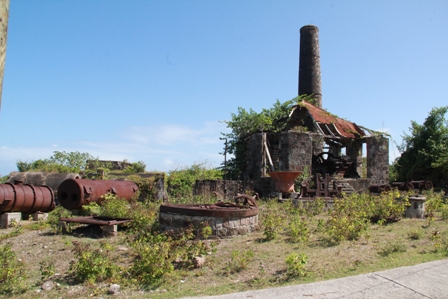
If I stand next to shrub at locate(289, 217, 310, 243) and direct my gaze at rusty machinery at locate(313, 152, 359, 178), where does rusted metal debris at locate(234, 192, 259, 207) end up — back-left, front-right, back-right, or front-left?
front-left

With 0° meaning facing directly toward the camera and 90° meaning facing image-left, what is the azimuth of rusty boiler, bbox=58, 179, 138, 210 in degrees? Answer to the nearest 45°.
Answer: approximately 45°

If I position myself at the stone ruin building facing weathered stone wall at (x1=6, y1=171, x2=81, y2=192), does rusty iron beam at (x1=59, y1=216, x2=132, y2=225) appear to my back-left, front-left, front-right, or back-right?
front-left

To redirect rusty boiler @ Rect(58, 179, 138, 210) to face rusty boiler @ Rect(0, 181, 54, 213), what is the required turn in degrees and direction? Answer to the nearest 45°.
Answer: approximately 45° to its right

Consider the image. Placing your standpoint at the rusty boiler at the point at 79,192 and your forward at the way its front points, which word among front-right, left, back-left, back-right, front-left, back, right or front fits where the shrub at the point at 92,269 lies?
front-left

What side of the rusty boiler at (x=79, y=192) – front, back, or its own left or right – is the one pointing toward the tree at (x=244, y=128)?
back

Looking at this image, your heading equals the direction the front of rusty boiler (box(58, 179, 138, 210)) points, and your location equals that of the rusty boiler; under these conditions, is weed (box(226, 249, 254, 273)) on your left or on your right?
on your left

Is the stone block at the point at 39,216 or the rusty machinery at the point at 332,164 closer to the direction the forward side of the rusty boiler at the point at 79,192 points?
the stone block

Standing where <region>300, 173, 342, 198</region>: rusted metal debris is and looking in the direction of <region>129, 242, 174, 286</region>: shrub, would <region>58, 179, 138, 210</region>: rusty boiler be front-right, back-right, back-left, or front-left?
front-right

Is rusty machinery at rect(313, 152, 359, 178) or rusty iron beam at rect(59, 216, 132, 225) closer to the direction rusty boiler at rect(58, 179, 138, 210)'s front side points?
the rusty iron beam

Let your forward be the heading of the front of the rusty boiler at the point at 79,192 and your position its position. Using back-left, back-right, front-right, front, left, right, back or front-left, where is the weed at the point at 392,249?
left

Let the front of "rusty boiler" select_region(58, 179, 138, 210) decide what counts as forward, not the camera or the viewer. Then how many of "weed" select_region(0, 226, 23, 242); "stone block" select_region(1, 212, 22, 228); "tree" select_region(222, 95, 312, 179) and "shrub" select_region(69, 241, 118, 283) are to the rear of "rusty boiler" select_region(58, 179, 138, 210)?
1

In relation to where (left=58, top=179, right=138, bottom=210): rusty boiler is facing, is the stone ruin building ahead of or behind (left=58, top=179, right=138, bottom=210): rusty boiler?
behind

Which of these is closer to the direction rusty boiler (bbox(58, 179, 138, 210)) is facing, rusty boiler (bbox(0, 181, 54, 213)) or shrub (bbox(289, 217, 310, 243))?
the rusty boiler

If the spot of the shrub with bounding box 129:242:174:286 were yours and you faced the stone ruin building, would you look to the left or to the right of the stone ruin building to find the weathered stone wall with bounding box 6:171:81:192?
left
